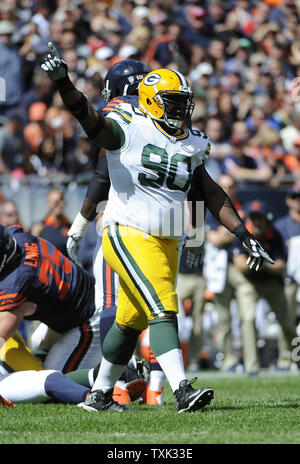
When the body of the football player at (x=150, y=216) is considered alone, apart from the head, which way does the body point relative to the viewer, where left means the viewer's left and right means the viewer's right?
facing the viewer and to the right of the viewer

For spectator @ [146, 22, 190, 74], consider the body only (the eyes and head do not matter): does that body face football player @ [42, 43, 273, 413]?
yes

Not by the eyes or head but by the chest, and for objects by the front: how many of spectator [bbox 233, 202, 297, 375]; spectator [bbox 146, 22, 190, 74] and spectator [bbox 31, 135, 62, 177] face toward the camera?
3

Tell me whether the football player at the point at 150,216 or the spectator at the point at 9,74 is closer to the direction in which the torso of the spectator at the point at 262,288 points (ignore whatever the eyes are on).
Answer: the football player

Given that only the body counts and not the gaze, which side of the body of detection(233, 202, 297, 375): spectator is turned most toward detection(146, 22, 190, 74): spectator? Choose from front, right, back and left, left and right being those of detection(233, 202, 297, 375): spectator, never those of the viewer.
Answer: back

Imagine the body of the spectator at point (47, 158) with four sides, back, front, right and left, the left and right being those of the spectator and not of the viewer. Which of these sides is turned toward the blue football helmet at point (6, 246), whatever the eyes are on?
front

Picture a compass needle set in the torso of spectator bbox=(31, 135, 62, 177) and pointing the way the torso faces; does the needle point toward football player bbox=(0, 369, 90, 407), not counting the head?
yes
